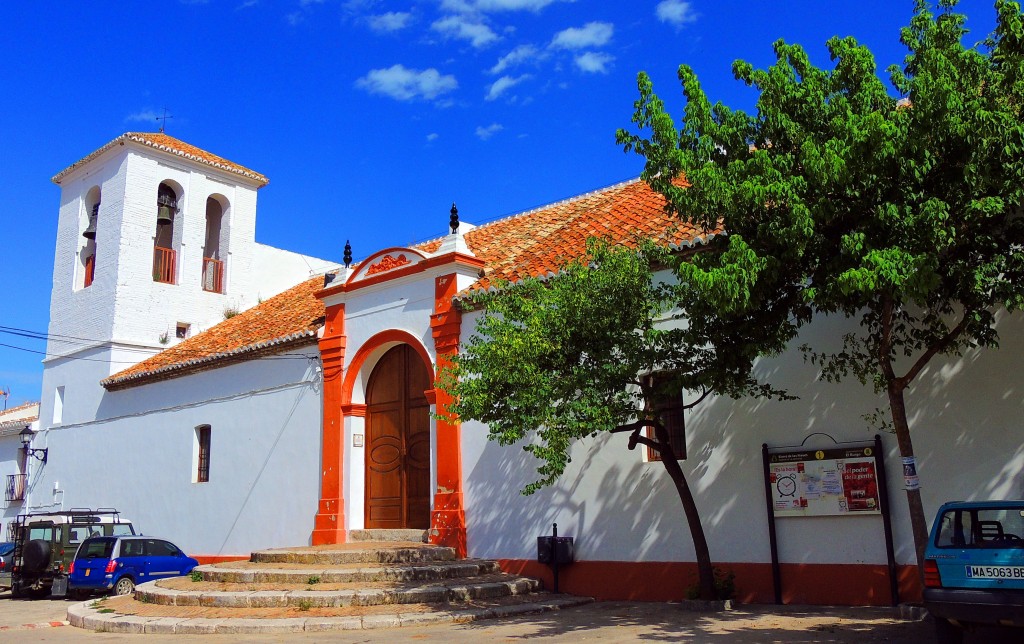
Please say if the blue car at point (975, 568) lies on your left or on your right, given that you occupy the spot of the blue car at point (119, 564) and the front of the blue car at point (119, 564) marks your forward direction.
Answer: on your right

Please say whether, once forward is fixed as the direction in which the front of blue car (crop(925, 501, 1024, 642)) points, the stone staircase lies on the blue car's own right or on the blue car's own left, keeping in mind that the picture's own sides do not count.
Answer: on the blue car's own left

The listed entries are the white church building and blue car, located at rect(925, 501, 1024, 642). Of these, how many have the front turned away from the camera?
1

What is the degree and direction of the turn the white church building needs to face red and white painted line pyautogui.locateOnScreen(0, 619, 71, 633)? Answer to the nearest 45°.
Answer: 0° — it already faces it

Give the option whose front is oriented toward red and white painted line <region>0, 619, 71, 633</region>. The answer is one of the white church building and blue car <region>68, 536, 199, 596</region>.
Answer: the white church building

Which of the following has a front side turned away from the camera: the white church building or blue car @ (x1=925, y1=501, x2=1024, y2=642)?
the blue car

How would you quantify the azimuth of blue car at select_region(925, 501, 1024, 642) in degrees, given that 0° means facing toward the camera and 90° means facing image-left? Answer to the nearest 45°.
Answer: approximately 180°

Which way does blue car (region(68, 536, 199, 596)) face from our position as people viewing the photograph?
facing away from the viewer and to the right of the viewer

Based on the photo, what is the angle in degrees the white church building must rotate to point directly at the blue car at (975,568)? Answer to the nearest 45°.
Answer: approximately 90° to its left

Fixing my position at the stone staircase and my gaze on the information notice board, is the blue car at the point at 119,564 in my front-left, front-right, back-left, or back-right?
back-left
